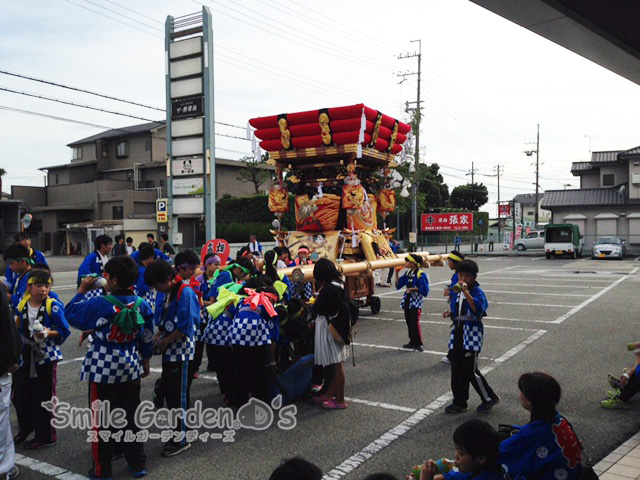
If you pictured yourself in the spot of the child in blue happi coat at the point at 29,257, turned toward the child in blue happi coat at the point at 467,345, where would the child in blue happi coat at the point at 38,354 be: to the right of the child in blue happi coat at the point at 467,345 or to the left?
right

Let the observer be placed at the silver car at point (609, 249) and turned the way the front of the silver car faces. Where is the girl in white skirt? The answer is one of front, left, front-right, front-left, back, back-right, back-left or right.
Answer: front

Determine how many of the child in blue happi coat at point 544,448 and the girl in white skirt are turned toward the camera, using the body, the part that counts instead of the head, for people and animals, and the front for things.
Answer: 0

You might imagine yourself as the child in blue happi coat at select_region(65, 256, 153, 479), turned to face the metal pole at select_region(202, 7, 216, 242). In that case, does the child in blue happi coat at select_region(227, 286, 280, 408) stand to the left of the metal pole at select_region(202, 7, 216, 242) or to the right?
right

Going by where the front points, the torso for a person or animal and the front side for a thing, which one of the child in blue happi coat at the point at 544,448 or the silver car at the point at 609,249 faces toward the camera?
the silver car

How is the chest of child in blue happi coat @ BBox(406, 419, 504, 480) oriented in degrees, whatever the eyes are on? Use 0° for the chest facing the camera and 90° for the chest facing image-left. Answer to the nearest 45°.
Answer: approximately 90°

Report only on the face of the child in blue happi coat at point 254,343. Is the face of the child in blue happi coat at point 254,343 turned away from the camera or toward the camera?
away from the camera

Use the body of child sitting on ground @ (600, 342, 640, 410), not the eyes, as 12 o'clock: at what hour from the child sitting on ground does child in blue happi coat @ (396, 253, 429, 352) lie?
The child in blue happi coat is roughly at 1 o'clock from the child sitting on ground.

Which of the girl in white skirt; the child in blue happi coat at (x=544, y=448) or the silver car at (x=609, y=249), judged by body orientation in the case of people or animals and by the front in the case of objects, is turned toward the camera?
the silver car

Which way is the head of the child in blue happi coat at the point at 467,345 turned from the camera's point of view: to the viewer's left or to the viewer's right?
to the viewer's left

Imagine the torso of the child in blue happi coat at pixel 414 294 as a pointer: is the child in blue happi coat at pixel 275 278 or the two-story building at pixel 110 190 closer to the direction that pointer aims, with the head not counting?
the child in blue happi coat

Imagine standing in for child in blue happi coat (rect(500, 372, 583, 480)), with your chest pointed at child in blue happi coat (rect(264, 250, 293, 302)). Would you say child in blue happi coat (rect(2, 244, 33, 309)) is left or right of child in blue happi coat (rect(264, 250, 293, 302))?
left
